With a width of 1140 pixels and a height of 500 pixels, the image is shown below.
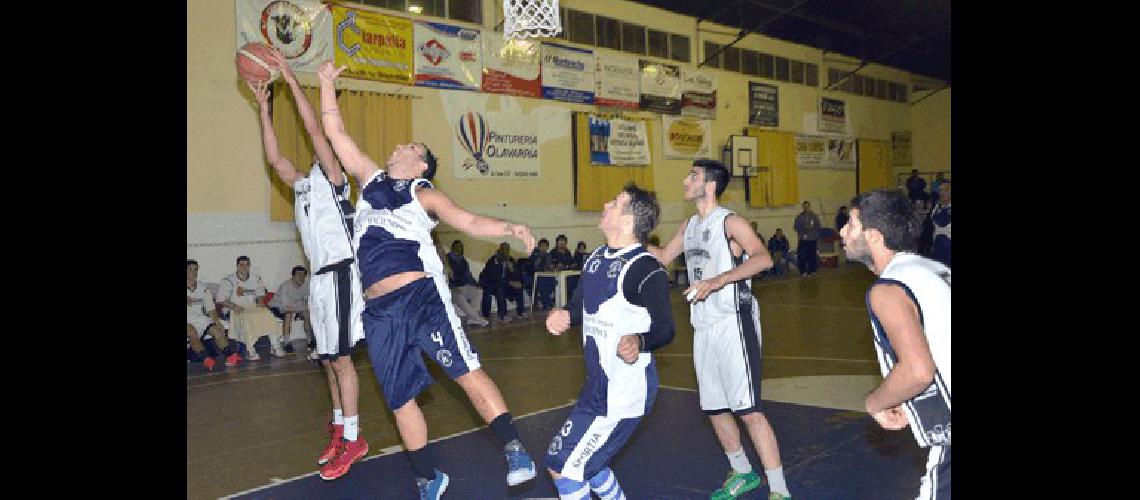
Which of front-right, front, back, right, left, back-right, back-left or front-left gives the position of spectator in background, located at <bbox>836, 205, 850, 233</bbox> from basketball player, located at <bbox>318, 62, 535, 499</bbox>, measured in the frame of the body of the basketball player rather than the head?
back

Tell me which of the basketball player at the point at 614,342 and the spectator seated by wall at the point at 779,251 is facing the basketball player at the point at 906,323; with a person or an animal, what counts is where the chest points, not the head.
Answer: the spectator seated by wall

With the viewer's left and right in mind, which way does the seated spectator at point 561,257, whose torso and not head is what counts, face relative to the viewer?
facing the viewer

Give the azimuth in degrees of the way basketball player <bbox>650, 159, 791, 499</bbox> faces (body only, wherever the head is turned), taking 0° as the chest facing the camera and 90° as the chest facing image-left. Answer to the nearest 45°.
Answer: approximately 45°

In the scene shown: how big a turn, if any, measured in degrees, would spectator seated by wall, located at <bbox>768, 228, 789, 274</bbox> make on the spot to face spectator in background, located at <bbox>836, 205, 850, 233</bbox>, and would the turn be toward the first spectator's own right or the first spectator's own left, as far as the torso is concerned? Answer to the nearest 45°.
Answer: approximately 135° to the first spectator's own left

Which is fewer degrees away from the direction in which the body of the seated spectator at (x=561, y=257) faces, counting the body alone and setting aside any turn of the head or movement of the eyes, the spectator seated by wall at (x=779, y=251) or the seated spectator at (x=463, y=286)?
the seated spectator

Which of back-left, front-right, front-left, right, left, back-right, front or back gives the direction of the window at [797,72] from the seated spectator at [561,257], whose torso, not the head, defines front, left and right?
back-left

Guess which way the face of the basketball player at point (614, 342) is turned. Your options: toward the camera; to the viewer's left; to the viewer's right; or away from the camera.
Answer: to the viewer's left

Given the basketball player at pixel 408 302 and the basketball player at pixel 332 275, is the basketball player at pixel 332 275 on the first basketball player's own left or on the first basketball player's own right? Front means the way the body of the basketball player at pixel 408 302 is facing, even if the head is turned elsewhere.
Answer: on the first basketball player's own right

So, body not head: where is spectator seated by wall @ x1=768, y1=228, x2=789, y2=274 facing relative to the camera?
toward the camera

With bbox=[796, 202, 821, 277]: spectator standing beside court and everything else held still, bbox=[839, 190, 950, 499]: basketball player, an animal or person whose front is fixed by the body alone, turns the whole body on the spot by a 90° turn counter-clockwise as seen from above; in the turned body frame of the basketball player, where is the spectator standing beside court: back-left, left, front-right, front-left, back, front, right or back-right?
back

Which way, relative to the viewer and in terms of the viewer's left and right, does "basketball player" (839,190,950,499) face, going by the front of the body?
facing to the left of the viewer

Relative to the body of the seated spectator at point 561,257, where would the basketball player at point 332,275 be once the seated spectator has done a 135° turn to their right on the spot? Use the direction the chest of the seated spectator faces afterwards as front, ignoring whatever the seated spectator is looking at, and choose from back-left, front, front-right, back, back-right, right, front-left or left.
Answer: back-left

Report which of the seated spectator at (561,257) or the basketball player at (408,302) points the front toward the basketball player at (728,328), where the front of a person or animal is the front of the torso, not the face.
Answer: the seated spectator
